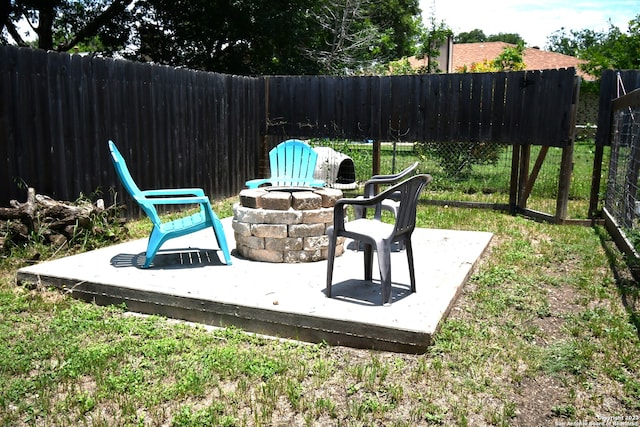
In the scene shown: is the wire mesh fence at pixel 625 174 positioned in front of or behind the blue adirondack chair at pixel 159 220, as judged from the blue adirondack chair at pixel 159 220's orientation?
in front

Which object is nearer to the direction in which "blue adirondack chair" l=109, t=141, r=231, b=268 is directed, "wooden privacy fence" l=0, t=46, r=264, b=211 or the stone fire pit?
the stone fire pit

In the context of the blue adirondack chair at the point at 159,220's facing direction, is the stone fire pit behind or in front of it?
in front

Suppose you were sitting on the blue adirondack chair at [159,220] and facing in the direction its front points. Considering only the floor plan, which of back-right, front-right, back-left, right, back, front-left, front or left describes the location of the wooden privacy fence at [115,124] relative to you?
left

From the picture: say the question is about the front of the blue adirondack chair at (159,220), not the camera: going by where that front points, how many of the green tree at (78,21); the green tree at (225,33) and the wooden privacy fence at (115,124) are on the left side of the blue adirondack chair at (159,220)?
3

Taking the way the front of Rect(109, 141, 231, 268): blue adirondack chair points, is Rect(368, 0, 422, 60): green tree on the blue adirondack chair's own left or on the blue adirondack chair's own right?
on the blue adirondack chair's own left

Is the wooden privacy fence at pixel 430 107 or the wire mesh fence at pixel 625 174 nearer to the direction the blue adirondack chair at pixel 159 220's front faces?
the wire mesh fence

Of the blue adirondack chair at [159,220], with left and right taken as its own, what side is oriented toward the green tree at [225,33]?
left

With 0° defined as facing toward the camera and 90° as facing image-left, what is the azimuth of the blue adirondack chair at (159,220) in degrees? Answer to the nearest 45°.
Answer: approximately 270°

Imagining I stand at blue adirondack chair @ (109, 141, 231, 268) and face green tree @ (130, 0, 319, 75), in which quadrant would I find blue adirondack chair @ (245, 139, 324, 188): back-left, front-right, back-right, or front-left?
front-right

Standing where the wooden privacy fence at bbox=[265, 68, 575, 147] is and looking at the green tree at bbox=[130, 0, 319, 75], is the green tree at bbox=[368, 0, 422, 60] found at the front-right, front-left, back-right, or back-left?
front-right

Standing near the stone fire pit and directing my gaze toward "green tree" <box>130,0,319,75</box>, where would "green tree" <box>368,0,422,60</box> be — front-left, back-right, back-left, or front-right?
front-right

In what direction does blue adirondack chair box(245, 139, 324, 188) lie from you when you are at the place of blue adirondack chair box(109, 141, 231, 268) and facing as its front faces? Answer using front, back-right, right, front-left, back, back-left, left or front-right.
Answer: front-left

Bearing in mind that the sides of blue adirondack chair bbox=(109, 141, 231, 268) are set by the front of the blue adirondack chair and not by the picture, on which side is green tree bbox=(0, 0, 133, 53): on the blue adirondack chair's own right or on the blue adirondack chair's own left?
on the blue adirondack chair's own left

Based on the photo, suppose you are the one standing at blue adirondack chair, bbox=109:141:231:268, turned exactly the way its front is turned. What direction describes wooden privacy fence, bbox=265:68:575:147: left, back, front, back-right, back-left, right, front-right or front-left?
front-left
